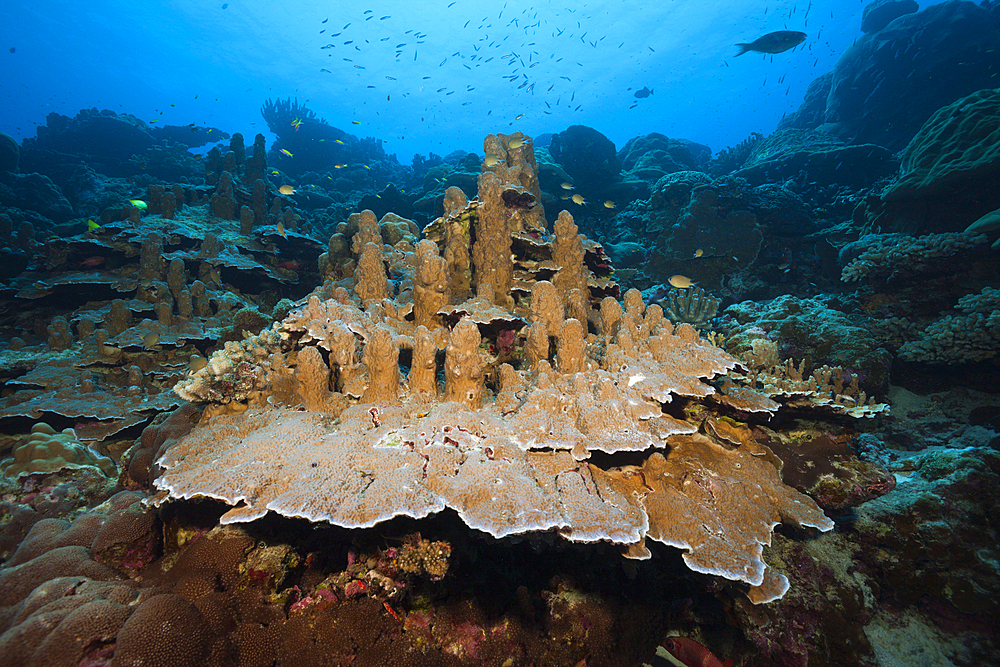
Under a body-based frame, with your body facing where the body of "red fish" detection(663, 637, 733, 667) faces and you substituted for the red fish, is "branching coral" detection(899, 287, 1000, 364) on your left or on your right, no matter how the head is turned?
on your right

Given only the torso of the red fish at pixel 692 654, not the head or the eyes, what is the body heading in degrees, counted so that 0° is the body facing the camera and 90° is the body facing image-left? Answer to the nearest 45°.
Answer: approximately 90°

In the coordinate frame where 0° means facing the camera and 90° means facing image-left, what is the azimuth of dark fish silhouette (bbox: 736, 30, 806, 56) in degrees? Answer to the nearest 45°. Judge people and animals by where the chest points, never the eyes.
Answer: approximately 270°

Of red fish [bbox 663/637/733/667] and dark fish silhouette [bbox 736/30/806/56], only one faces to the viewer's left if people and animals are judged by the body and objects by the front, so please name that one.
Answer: the red fish

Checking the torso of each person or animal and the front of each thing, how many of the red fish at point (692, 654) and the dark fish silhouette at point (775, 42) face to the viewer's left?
1

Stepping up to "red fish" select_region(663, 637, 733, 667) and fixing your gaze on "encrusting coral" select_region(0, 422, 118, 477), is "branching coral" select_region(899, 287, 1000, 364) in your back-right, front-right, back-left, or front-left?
back-right

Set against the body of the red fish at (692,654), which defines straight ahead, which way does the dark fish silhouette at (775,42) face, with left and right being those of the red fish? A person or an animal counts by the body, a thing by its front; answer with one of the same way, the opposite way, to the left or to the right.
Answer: the opposite way
